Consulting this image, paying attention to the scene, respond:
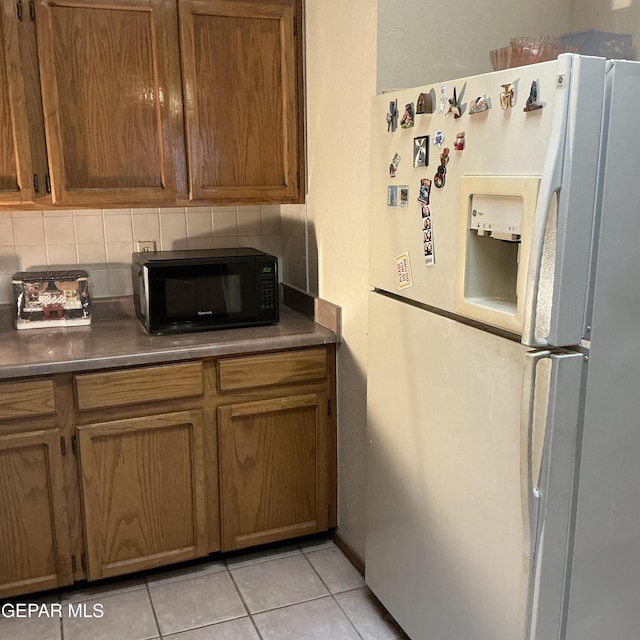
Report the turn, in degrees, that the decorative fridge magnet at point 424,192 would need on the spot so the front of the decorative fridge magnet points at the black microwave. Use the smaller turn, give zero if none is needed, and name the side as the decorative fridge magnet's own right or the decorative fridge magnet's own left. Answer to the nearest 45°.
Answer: approximately 90° to the decorative fridge magnet's own right

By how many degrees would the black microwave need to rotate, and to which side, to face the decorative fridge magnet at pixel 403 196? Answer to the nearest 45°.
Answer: approximately 45° to its left

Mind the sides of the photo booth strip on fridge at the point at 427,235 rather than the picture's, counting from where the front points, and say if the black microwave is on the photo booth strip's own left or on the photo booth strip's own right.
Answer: on the photo booth strip's own right

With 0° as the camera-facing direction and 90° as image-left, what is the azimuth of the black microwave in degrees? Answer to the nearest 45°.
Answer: approximately 0°
